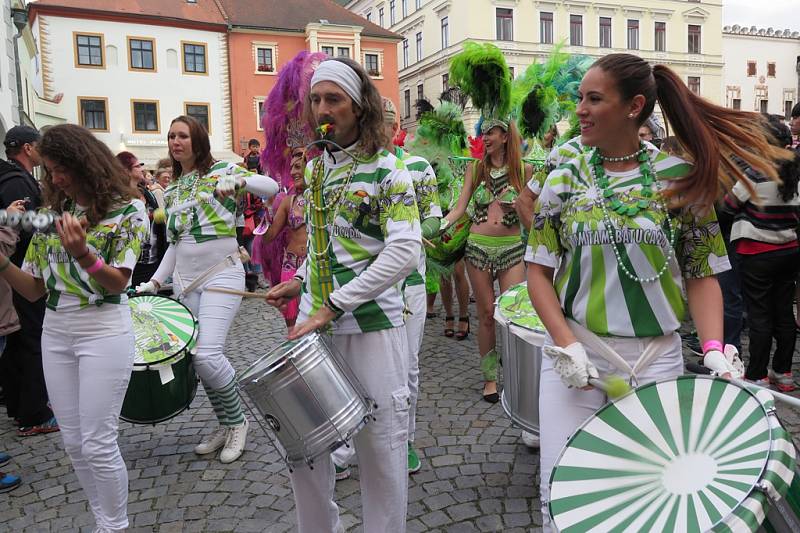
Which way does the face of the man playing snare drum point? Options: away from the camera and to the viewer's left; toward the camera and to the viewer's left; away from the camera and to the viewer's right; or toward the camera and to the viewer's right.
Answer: toward the camera and to the viewer's left

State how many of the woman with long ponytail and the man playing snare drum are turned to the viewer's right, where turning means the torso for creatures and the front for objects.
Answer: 0

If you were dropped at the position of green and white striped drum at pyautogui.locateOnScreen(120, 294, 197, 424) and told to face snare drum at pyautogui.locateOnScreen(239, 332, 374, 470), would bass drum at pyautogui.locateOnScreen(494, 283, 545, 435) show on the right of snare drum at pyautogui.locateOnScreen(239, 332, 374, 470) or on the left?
left

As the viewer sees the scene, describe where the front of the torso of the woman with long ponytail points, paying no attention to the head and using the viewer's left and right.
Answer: facing the viewer

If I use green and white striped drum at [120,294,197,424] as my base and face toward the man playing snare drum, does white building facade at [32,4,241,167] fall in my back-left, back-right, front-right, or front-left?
back-left

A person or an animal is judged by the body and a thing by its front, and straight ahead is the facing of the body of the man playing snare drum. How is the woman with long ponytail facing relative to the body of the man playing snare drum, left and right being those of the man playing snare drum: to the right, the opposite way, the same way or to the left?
the same way

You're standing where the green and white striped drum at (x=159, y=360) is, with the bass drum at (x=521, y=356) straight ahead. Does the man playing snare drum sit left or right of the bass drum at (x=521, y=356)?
right

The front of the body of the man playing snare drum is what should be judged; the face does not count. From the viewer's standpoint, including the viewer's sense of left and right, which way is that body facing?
facing the viewer and to the left of the viewer

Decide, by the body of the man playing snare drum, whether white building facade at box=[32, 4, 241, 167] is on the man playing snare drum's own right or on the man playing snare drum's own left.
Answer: on the man playing snare drum's own right

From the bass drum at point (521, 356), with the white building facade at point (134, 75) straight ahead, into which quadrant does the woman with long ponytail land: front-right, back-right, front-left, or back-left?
back-left

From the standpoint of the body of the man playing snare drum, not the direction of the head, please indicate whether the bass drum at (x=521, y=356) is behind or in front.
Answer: behind

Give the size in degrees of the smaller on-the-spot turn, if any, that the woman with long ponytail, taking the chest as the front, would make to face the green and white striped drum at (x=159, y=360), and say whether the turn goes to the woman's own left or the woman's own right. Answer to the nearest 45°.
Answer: approximately 90° to the woman's own right

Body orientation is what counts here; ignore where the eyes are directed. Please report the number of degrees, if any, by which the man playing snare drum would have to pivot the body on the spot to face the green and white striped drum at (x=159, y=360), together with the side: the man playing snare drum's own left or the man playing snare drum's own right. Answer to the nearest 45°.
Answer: approximately 90° to the man playing snare drum's own right
